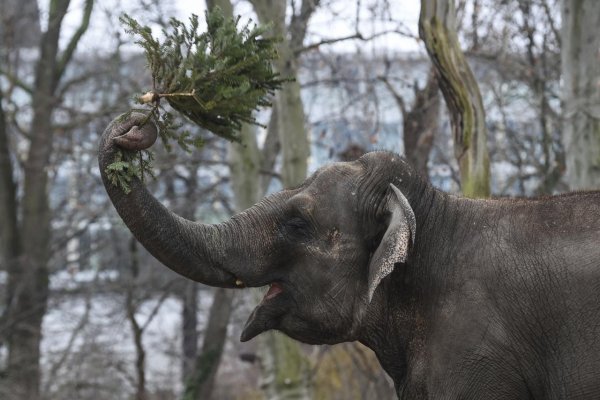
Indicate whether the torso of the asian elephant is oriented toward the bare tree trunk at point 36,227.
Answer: no

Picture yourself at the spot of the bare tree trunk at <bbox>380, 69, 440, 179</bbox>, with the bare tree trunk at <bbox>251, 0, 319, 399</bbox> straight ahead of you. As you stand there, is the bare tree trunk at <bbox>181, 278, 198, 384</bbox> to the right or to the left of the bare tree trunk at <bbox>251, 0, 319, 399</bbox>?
right

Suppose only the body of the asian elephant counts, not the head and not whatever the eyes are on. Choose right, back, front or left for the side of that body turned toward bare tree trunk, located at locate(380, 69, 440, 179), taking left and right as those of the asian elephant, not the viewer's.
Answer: right

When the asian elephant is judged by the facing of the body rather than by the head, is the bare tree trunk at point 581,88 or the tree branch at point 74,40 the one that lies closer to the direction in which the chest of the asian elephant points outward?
the tree branch

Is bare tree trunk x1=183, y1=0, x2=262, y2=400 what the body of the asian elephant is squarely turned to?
no

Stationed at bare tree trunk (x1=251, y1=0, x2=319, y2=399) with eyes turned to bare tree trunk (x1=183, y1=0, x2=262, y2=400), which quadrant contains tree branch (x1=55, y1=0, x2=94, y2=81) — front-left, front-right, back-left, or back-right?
front-left

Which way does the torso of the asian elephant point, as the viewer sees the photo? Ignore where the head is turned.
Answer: to the viewer's left

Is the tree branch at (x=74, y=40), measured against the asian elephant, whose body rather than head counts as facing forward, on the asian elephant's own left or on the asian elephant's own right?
on the asian elephant's own right

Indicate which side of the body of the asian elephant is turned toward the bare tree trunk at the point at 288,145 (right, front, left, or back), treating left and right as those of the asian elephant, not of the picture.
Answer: right

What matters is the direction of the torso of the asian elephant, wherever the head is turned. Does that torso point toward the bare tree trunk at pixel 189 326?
no
